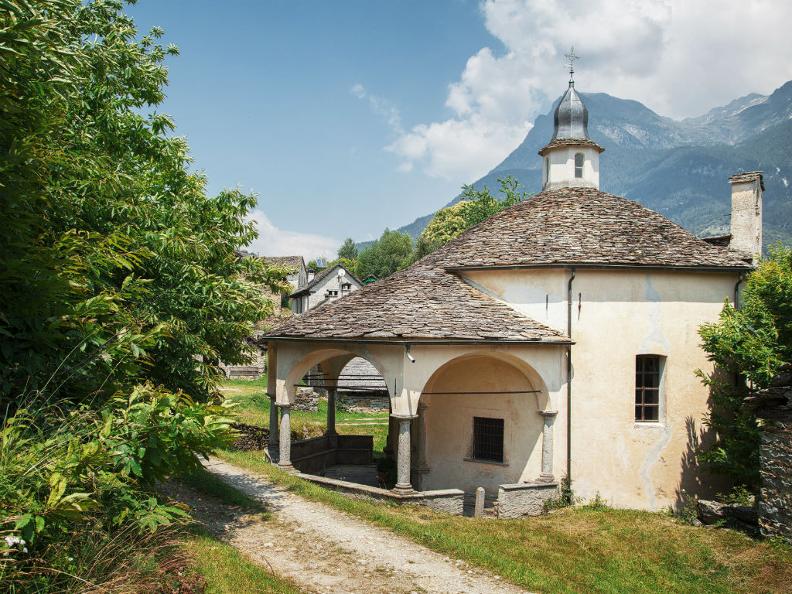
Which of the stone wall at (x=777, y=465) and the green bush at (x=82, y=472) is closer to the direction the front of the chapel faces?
the green bush

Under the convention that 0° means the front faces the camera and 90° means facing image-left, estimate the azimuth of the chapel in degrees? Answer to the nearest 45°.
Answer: approximately 45°

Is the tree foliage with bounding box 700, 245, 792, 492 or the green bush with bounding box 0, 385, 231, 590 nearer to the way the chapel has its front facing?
the green bush
